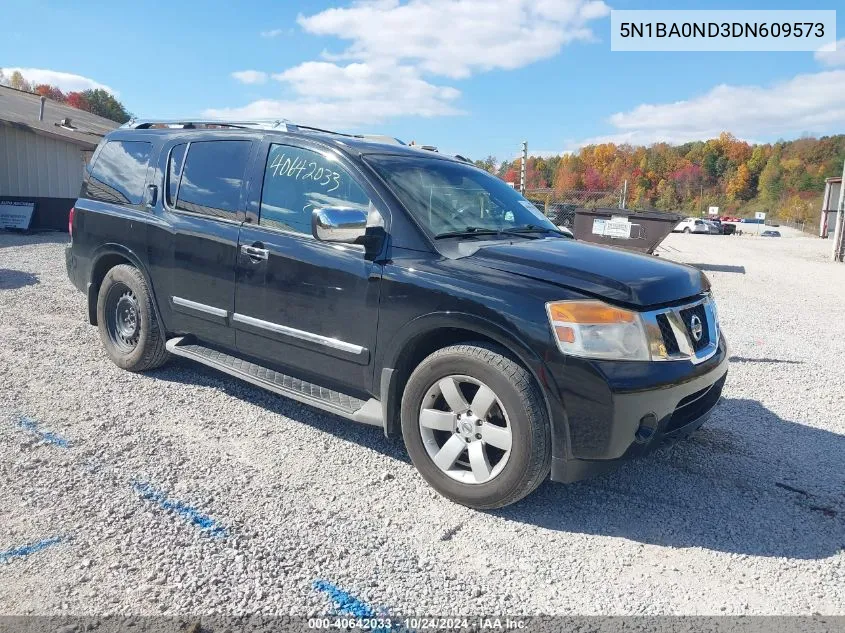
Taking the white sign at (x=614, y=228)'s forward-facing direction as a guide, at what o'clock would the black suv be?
The black suv is roughly at 12 o'clock from the white sign.

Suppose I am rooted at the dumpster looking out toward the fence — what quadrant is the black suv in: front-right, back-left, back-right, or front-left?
back-left

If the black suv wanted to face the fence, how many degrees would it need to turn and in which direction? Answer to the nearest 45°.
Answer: approximately 135° to its left

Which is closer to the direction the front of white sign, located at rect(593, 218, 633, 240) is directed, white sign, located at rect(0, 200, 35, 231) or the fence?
the white sign

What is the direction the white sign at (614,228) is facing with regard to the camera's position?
facing the viewer

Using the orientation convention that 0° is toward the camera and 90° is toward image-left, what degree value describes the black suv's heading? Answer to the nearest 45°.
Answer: approximately 315°

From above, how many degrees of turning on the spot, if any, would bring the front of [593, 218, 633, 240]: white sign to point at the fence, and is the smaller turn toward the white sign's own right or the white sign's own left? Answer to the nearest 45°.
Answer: approximately 180°

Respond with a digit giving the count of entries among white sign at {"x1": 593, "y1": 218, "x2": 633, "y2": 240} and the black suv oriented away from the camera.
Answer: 0

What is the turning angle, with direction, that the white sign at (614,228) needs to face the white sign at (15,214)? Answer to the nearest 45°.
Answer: approximately 90° to its right

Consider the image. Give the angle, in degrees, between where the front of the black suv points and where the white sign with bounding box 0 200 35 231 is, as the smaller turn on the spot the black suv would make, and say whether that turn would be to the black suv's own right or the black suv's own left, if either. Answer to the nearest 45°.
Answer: approximately 180°

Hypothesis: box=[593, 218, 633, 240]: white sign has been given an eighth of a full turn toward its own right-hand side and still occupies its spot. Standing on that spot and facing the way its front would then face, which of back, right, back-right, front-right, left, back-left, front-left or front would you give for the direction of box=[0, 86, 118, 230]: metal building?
front-right

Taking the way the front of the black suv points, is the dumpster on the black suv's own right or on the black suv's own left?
on the black suv's own left
